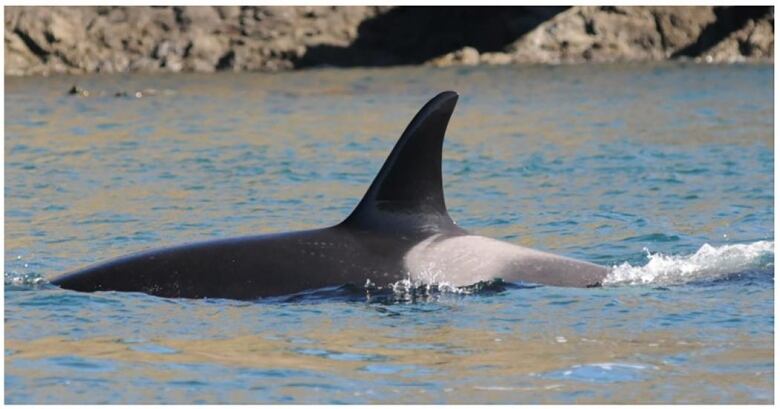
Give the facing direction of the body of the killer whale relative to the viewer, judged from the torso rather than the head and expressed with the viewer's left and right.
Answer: facing to the left of the viewer
